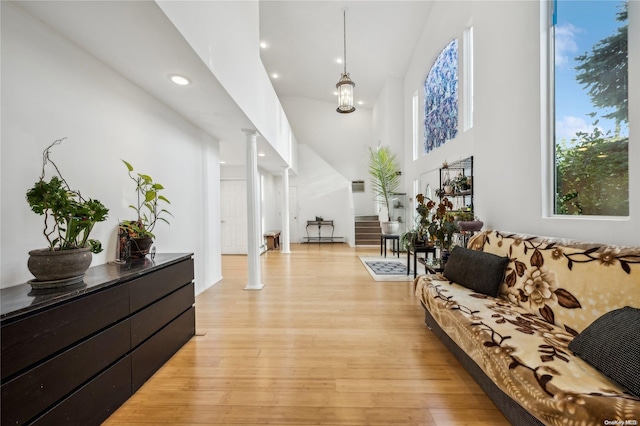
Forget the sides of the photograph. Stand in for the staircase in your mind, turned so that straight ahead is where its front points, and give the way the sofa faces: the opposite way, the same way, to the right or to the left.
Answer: to the right

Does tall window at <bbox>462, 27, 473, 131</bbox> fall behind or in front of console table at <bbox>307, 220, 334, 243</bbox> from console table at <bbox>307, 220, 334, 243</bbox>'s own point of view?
in front

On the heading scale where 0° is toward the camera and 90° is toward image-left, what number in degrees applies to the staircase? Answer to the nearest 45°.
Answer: approximately 0°

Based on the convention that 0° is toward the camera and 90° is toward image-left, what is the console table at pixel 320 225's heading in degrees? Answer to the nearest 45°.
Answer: approximately 0°

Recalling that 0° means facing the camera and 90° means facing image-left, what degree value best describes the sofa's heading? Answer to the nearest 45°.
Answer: approximately 45°

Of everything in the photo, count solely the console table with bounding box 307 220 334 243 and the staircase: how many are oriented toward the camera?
2

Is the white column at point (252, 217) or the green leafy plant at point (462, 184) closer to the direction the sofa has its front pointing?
the white column

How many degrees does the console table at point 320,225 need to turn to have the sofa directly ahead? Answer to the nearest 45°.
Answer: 0° — it already faces it

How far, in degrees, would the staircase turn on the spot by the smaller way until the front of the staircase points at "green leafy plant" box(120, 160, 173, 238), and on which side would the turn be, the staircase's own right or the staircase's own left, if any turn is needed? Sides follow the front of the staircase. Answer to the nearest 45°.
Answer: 0° — it already faces it

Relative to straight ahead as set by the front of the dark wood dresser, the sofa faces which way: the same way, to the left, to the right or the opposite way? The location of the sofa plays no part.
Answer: the opposite way

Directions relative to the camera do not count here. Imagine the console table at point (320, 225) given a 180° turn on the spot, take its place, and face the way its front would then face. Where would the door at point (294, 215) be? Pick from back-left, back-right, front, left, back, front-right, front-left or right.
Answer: left

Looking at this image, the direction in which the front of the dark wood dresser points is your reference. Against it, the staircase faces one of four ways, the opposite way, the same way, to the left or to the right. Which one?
to the right

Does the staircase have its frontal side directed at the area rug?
yes
